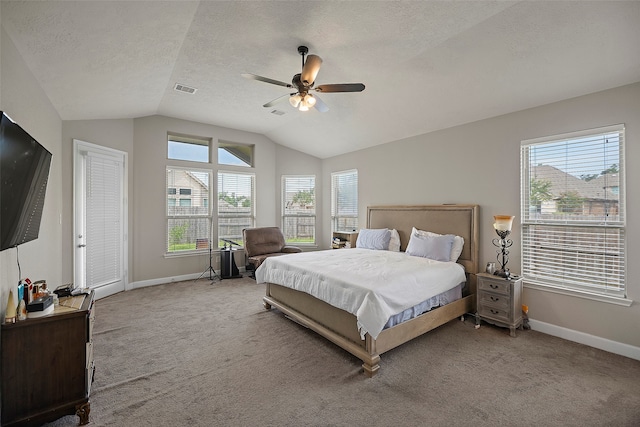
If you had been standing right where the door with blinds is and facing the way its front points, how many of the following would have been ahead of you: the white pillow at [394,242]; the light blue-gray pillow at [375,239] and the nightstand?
3

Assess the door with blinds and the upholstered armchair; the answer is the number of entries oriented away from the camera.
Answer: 0

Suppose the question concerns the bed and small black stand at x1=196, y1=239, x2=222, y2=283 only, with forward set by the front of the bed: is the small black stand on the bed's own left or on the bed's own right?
on the bed's own right

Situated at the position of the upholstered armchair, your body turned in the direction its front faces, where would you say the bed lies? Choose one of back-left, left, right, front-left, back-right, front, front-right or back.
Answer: front

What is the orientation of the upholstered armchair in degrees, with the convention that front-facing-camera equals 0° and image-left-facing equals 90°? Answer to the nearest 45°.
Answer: approximately 315°

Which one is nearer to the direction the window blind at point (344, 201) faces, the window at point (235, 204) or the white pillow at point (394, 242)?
the window

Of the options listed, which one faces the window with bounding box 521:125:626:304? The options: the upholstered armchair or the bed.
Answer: the upholstered armchair

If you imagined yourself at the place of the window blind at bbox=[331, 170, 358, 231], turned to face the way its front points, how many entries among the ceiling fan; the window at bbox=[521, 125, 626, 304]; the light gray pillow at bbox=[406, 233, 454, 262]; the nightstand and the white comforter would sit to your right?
0

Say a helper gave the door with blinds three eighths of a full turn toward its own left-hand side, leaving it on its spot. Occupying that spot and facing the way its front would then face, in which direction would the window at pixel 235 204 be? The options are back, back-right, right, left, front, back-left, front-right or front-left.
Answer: right

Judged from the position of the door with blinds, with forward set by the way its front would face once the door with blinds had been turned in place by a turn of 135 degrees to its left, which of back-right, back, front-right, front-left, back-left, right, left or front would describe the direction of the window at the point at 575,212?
back-right

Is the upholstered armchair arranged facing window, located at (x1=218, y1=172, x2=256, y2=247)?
no

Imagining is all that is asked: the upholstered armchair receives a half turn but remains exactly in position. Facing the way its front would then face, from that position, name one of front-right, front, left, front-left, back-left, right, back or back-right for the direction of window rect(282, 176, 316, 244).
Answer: right

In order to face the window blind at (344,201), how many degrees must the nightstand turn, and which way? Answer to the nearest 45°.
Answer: approximately 90° to its right

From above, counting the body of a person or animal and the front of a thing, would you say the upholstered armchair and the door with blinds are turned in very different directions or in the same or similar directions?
same or similar directions

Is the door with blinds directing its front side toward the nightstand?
yes

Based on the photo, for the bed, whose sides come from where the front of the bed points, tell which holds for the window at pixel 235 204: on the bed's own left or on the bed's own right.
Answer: on the bed's own right

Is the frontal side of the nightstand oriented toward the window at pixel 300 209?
no

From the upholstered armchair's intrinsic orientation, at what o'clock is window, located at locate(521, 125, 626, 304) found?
The window is roughly at 12 o'clock from the upholstered armchair.

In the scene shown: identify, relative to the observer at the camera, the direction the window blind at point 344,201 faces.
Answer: facing the viewer and to the left of the viewer
